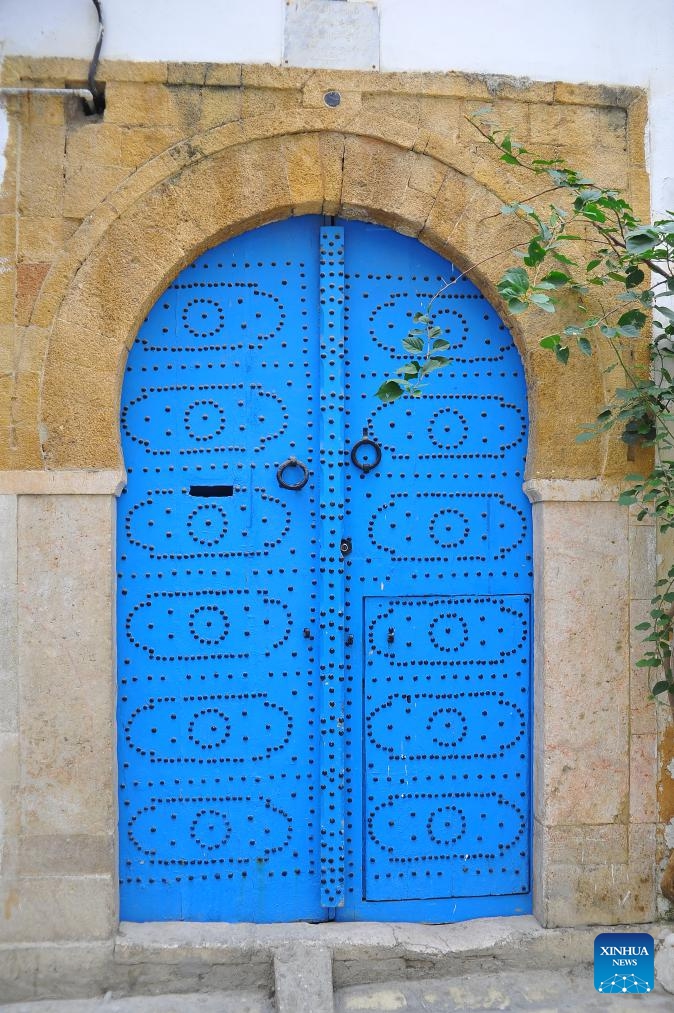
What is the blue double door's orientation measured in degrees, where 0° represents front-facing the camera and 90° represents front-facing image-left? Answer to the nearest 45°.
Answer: approximately 0°

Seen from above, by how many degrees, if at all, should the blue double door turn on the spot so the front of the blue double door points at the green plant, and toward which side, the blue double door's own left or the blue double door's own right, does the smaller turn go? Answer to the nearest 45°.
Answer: approximately 90° to the blue double door's own left
